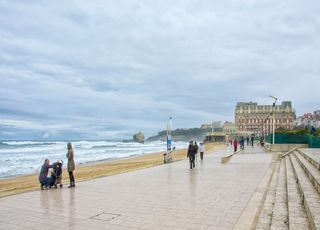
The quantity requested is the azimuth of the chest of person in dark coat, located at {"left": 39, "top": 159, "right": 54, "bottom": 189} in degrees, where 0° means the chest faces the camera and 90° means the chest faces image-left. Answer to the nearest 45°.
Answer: approximately 270°

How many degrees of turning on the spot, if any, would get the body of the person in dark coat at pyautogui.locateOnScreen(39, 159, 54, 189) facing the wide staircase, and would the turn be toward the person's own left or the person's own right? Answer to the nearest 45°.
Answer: approximately 45° to the person's own right

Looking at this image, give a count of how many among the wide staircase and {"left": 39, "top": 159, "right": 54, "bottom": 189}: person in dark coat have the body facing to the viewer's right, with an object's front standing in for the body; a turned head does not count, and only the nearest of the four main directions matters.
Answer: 1

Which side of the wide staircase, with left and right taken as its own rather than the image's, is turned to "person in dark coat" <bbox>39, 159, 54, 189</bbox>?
front

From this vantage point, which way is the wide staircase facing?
to the viewer's left
